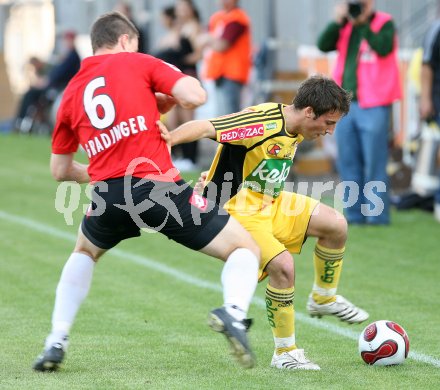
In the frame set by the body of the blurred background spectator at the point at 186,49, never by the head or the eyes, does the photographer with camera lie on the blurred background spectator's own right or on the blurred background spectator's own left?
on the blurred background spectator's own left

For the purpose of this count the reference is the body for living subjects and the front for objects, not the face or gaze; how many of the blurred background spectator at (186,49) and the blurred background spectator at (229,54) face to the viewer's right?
0

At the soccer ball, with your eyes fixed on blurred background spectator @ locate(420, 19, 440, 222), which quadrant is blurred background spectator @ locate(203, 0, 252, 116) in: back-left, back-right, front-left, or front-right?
front-left

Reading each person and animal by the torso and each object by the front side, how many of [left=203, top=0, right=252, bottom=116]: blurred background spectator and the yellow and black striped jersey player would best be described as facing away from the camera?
0

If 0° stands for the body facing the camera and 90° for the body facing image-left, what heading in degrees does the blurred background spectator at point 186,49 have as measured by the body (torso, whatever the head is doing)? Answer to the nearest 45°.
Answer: approximately 45°

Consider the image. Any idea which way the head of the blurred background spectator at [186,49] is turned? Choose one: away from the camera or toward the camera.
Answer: toward the camera

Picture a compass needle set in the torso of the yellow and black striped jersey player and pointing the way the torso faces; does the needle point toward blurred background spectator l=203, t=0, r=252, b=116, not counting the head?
no

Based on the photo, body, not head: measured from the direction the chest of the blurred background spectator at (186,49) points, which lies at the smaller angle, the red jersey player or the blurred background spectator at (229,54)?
the red jersey player

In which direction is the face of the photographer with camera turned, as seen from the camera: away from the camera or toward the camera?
toward the camera
